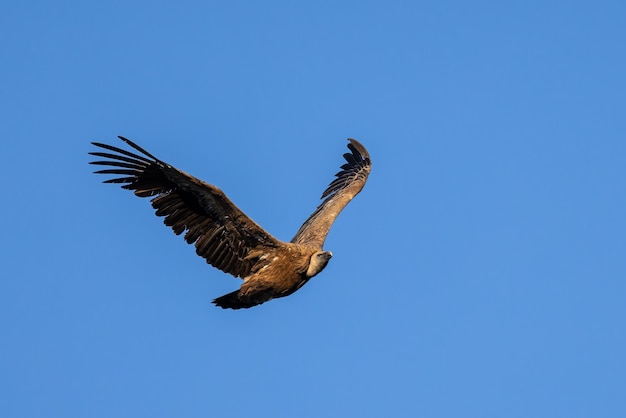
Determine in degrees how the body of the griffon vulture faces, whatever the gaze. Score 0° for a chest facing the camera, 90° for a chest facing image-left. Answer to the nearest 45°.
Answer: approximately 315°
